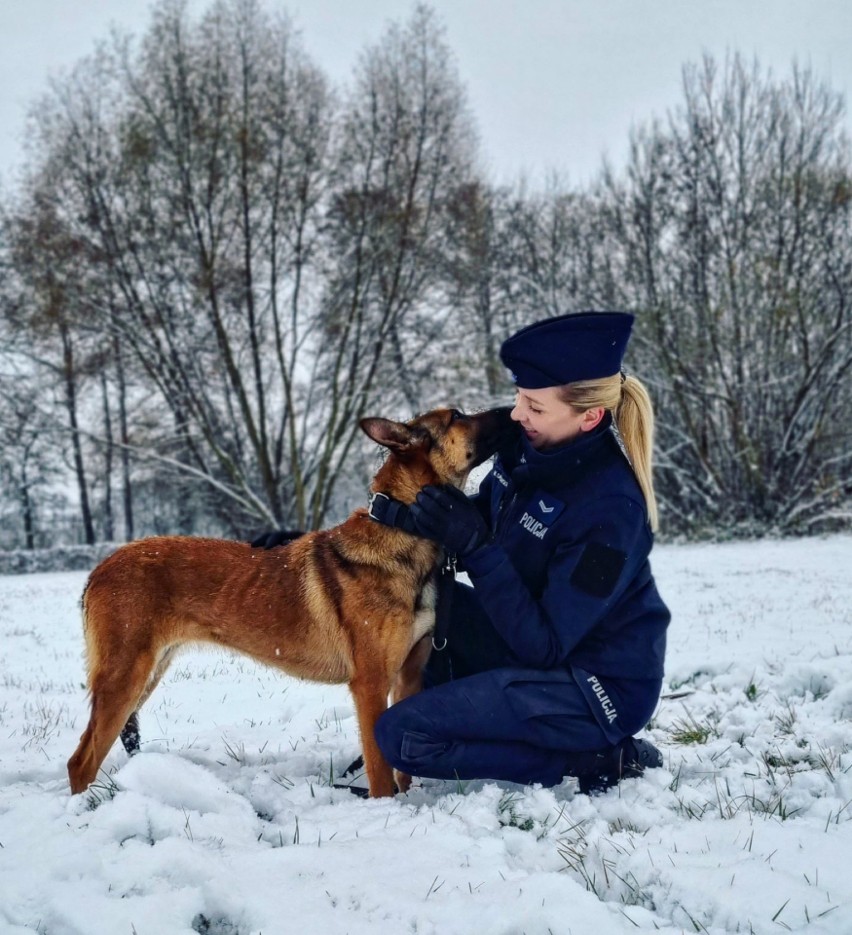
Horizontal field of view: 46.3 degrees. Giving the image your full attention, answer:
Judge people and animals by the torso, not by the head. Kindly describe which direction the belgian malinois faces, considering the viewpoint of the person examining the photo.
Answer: facing to the right of the viewer

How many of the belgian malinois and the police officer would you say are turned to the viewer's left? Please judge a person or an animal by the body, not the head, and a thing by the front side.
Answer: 1

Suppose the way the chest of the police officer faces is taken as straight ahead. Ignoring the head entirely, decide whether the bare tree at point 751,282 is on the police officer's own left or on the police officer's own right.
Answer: on the police officer's own right

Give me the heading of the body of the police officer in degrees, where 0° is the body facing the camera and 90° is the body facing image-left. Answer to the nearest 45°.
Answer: approximately 90°

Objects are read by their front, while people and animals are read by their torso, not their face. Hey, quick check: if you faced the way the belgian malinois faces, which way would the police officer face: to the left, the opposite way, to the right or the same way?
the opposite way

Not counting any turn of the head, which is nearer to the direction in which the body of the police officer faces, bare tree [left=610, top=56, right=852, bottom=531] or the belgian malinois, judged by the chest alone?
the belgian malinois

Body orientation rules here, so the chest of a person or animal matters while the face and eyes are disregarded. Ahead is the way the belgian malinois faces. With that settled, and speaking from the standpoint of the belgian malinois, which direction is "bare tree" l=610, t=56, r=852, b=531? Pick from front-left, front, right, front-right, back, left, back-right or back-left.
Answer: front-left
